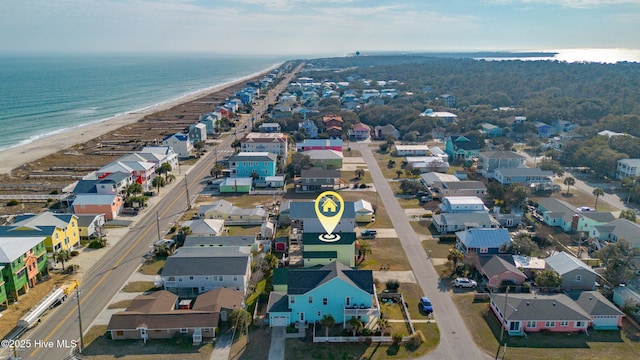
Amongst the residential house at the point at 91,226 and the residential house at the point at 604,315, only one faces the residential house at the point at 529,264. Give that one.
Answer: the residential house at the point at 91,226

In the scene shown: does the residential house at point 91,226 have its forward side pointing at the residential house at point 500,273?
yes

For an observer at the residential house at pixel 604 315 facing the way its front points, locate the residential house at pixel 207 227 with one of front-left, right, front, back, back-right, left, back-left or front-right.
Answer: right

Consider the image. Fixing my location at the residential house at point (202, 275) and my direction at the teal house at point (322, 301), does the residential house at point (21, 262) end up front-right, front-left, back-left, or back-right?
back-right

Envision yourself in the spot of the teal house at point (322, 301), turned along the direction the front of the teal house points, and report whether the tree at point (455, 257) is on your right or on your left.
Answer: on your left

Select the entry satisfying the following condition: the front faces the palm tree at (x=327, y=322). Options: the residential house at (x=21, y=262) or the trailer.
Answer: the residential house

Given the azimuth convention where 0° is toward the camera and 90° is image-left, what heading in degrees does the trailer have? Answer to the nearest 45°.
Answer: approximately 45°
